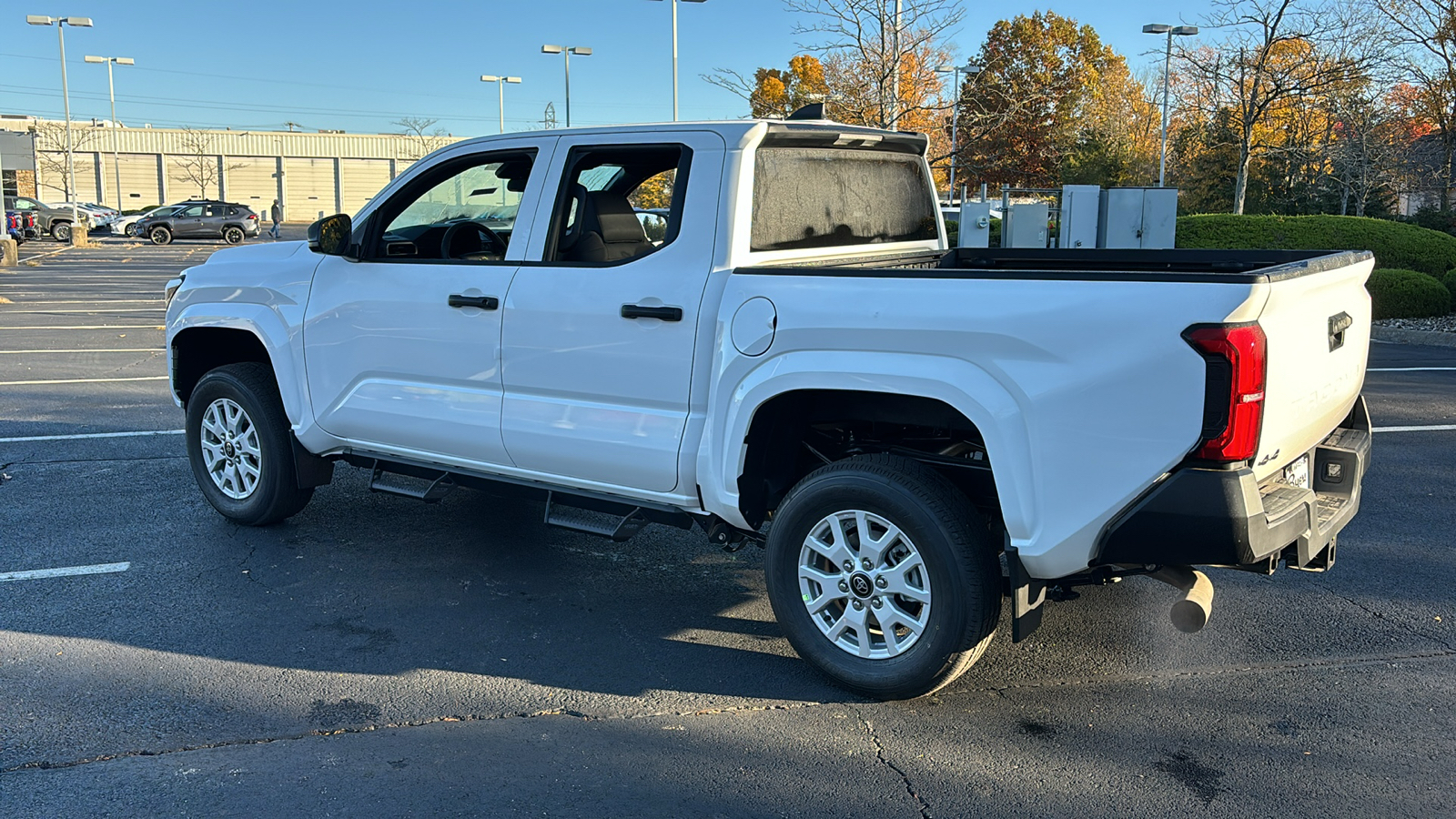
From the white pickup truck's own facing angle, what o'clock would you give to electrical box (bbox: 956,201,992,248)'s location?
The electrical box is roughly at 2 o'clock from the white pickup truck.

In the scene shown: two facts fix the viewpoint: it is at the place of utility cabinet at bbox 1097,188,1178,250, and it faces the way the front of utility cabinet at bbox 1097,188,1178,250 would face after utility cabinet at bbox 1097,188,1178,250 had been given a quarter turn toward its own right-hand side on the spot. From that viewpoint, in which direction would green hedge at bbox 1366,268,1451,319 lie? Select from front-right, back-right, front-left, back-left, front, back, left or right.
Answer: back

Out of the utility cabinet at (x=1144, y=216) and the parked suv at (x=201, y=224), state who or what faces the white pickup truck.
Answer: the utility cabinet

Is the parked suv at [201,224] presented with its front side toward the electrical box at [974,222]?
no

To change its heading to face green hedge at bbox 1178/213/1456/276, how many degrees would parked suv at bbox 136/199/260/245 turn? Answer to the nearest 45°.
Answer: approximately 135° to its left

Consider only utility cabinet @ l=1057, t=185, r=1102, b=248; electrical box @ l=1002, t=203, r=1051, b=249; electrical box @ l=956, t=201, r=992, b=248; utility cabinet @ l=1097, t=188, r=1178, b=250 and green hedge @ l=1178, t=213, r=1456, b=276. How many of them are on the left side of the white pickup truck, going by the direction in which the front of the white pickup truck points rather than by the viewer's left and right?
0

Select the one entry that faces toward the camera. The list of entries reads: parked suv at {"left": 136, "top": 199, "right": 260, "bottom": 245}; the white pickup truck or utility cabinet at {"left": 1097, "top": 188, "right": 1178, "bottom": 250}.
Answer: the utility cabinet

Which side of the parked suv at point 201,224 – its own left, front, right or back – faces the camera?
left

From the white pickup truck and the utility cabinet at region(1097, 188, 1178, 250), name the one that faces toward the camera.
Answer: the utility cabinet

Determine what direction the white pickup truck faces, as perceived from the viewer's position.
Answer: facing away from the viewer and to the left of the viewer

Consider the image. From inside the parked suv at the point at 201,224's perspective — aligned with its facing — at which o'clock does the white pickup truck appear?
The white pickup truck is roughly at 9 o'clock from the parked suv.

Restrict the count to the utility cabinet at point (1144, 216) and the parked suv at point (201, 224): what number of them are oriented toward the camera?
1

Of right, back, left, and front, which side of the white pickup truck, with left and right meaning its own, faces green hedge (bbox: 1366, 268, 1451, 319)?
right

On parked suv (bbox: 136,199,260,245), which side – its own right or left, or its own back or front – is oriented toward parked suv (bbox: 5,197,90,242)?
front

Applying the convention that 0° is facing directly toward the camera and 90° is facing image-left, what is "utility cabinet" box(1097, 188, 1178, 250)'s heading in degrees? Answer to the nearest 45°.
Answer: approximately 0°

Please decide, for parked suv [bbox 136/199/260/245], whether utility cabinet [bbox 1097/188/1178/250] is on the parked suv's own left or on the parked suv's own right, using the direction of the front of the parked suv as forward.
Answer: on the parked suv's own left

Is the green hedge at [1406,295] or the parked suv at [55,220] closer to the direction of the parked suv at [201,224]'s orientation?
the parked suv

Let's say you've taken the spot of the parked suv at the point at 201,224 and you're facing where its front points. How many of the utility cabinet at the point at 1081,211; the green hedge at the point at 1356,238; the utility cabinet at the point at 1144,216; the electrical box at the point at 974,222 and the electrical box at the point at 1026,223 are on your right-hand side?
0
